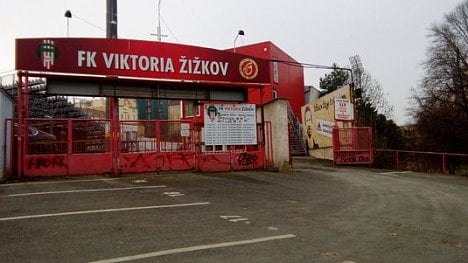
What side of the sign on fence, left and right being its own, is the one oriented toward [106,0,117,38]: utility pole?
right

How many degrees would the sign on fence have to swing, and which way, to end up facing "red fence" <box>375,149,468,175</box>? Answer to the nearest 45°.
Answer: approximately 135° to its left

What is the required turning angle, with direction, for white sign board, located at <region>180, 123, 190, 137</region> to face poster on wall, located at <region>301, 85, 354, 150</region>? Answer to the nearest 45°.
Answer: approximately 135° to its left

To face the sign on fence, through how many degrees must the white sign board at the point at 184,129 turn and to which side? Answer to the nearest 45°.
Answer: approximately 90° to its left

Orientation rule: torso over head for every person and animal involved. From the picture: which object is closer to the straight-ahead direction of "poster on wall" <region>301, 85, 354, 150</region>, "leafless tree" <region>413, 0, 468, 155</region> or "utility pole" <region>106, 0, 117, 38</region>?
the utility pole

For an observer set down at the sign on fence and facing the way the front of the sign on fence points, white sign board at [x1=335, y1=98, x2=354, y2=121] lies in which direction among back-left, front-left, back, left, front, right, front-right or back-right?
back-left

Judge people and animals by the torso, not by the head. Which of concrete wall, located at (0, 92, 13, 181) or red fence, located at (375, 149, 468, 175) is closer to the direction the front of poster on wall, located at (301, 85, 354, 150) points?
the concrete wall

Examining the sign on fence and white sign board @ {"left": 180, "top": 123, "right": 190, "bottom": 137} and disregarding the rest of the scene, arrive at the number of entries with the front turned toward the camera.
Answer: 2

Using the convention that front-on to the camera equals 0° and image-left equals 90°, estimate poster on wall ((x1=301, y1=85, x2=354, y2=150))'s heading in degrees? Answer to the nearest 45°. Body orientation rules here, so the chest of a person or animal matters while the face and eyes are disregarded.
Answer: approximately 45°
